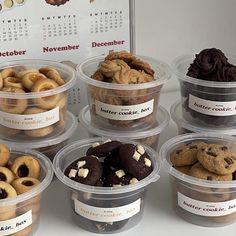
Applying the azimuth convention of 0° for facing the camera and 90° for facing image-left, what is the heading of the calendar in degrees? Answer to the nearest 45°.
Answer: approximately 0°
